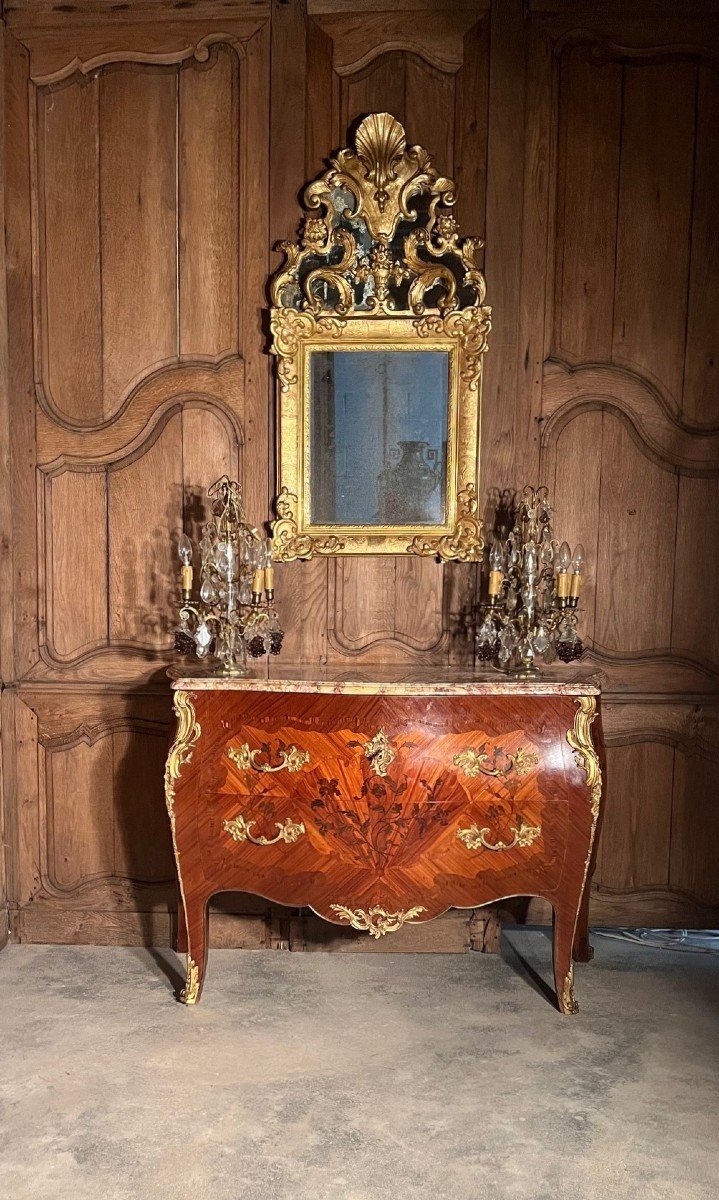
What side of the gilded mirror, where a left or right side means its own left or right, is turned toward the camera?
front
